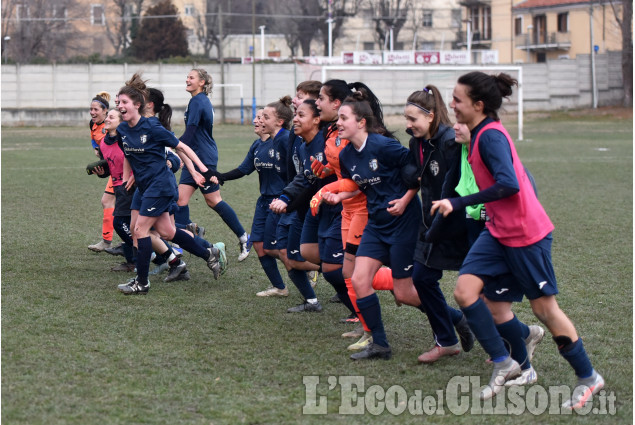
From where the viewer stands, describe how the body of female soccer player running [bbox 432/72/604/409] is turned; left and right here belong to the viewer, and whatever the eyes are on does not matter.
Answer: facing to the left of the viewer

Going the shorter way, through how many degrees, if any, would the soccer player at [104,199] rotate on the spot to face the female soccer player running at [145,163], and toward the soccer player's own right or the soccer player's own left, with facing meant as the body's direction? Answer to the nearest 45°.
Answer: approximately 45° to the soccer player's own left

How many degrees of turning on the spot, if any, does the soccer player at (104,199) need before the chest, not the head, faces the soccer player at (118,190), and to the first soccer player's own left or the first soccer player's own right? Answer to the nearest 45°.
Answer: approximately 45° to the first soccer player's own left

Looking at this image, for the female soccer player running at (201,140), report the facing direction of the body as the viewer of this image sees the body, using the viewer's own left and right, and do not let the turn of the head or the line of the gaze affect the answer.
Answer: facing to the left of the viewer

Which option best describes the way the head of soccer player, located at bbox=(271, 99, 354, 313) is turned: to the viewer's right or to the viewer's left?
to the viewer's left
